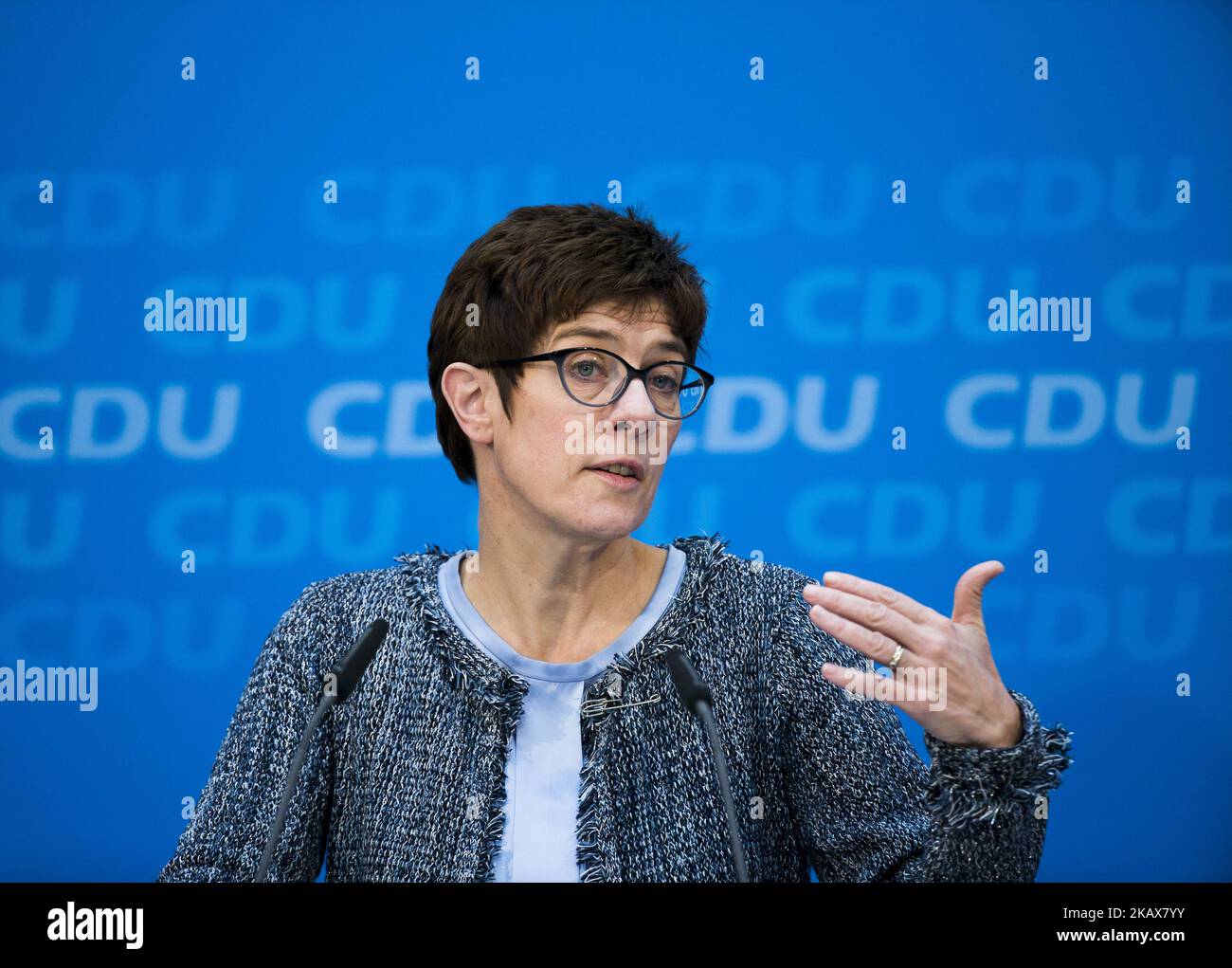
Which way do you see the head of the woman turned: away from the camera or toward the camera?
toward the camera

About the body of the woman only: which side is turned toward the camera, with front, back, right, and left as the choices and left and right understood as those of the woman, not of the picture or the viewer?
front
